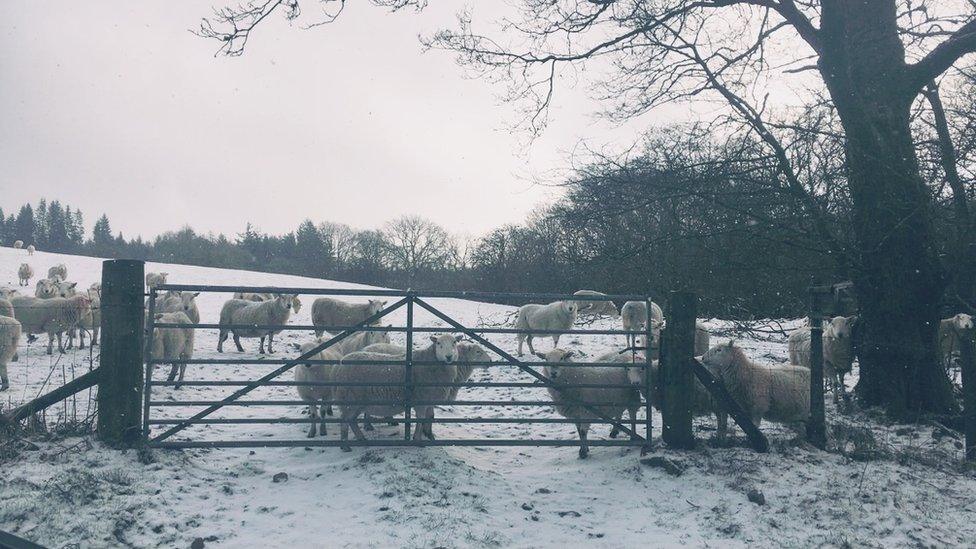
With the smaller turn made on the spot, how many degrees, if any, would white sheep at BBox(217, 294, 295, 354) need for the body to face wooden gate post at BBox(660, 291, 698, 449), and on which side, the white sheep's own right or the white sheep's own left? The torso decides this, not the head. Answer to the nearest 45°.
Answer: approximately 45° to the white sheep's own right

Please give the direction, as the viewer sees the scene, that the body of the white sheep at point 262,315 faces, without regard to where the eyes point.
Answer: to the viewer's right

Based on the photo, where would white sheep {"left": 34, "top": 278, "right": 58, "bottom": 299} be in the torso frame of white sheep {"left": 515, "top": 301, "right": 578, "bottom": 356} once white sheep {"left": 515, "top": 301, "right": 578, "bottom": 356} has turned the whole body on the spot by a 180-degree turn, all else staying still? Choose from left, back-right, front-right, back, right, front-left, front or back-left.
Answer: front

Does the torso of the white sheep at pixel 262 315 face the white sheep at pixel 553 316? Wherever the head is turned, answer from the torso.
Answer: yes

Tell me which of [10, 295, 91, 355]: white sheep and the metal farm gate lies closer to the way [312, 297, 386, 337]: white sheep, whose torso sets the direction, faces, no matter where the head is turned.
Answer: the metal farm gate

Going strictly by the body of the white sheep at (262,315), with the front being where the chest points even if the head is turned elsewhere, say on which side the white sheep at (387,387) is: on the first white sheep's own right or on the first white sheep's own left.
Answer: on the first white sheep's own right

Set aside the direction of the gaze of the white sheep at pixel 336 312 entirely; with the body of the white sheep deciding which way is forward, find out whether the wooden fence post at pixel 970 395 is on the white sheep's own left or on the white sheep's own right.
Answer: on the white sheep's own right

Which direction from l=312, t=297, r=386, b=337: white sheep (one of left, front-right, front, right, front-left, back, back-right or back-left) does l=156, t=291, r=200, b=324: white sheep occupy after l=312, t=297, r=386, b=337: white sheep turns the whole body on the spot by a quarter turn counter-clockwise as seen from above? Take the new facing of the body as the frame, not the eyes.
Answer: left

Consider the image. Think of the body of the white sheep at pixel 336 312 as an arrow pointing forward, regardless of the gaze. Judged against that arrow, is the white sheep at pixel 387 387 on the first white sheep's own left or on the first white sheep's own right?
on the first white sheep's own right

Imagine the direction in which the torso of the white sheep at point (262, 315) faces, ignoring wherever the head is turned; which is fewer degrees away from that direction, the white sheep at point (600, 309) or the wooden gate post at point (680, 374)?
the white sheep

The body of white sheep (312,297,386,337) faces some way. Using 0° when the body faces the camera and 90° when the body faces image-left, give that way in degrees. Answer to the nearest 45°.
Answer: approximately 270°

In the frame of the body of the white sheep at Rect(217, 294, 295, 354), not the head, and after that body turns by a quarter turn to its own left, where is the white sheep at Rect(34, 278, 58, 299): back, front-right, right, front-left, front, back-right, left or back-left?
front-left
